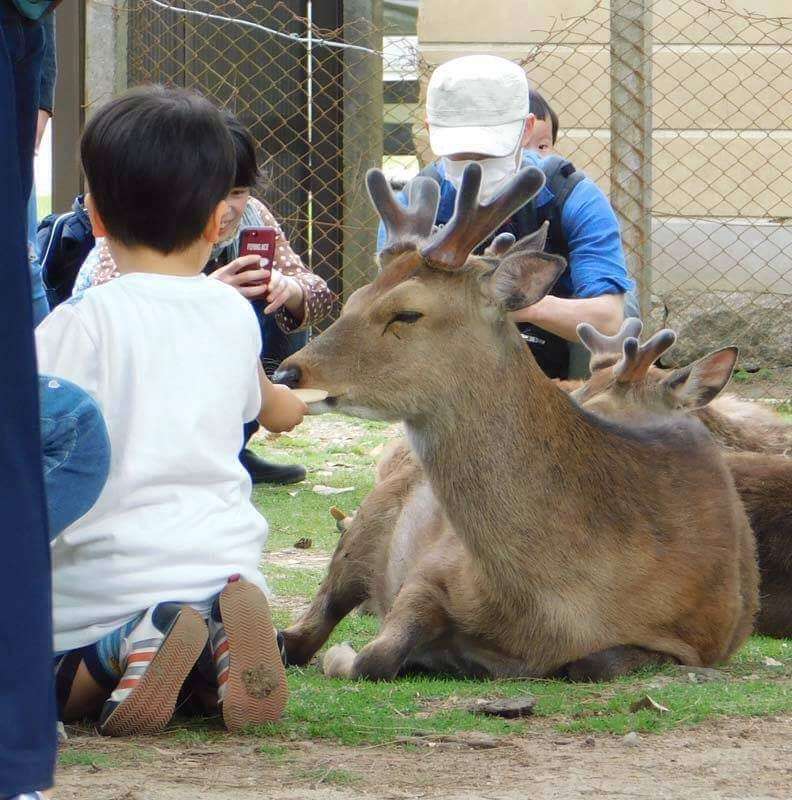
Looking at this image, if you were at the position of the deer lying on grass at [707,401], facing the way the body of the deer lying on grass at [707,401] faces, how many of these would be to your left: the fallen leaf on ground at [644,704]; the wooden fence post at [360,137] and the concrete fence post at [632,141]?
1

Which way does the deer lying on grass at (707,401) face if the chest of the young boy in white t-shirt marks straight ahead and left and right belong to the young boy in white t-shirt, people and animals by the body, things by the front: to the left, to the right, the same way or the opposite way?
to the left

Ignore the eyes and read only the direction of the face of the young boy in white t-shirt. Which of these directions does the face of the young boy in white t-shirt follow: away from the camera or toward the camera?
away from the camera

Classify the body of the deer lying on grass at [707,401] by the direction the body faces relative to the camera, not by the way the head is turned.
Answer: to the viewer's left

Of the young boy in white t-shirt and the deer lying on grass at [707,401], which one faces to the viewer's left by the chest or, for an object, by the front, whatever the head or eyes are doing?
the deer lying on grass

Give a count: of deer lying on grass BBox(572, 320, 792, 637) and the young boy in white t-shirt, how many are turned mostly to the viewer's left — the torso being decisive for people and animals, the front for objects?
1

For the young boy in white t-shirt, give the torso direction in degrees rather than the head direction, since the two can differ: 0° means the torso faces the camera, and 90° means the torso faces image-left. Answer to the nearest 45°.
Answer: approximately 180°

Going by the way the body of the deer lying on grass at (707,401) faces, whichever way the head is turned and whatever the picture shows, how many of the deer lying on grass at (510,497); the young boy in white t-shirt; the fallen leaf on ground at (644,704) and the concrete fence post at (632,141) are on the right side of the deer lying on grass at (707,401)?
1

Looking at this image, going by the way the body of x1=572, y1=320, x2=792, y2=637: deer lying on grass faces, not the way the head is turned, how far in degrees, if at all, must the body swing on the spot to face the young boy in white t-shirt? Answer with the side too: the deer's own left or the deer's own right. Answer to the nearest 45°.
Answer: approximately 45° to the deer's own left

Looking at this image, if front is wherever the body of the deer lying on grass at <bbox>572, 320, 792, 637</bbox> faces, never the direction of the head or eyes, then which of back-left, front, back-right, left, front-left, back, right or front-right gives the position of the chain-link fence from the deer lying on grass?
right

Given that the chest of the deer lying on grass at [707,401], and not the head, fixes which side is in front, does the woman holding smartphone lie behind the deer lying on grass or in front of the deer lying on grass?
in front

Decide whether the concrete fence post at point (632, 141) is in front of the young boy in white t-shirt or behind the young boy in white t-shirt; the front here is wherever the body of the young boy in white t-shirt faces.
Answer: in front

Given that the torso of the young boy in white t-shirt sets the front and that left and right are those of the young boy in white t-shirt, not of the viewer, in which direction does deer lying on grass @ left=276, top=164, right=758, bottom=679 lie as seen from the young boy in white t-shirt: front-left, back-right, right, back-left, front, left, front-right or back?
front-right

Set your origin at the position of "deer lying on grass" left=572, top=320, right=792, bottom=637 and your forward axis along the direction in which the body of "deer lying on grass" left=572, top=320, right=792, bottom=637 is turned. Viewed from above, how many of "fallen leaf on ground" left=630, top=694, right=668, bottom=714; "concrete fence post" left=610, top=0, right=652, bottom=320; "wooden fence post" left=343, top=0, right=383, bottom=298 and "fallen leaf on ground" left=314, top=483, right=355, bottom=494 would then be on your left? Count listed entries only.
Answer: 1

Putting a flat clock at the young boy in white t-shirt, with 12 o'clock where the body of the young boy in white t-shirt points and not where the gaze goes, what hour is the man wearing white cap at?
The man wearing white cap is roughly at 1 o'clock from the young boy in white t-shirt.

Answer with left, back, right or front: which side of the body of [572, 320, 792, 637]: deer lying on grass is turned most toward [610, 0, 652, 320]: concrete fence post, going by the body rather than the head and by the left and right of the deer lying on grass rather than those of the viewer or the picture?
right

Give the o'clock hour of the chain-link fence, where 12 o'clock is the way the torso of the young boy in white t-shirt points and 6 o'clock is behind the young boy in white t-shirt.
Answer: The chain-link fence is roughly at 1 o'clock from the young boy in white t-shirt.
